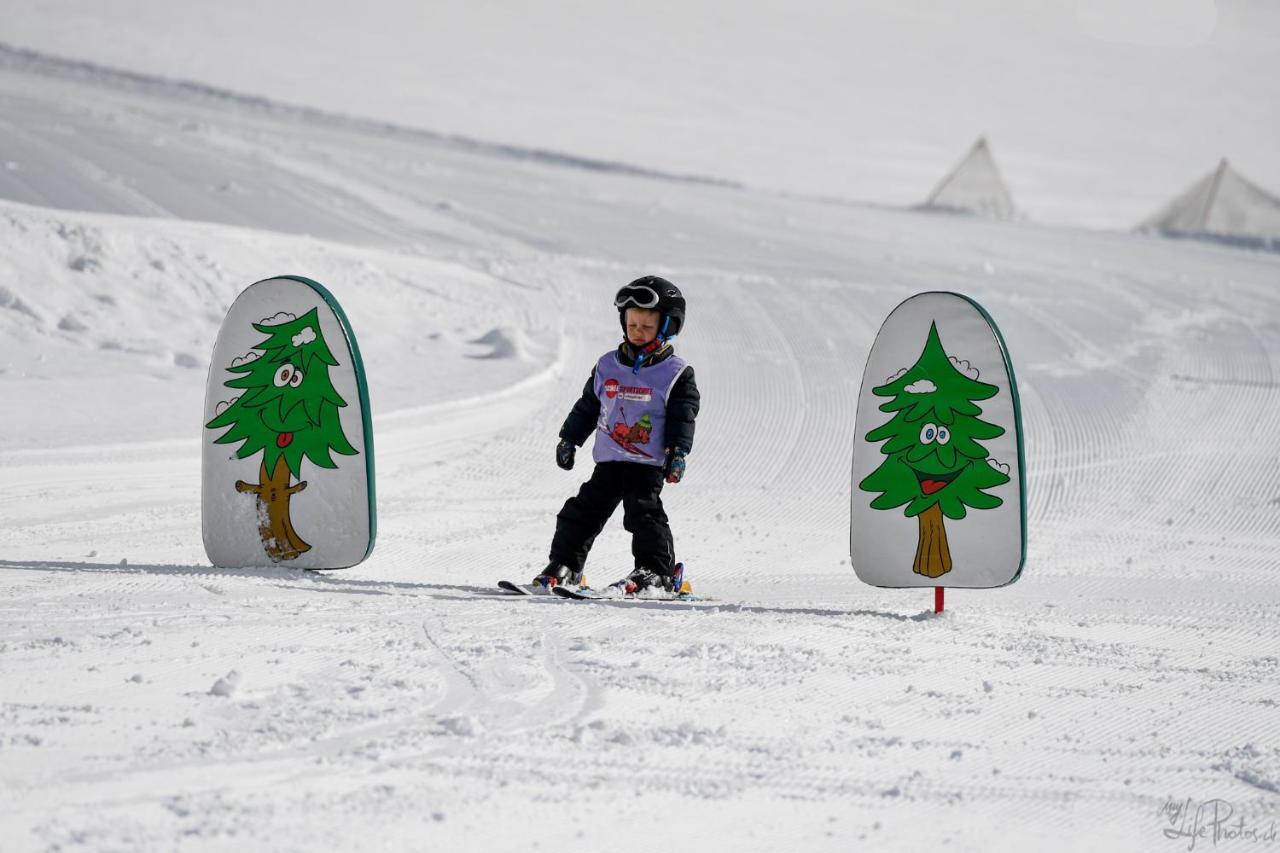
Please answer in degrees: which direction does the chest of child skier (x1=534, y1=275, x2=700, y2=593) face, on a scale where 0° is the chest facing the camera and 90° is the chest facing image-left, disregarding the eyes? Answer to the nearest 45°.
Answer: approximately 45°

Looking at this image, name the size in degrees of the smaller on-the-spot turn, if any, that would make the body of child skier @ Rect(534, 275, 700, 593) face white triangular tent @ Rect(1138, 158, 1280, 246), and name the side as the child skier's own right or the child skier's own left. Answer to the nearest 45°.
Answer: approximately 180°

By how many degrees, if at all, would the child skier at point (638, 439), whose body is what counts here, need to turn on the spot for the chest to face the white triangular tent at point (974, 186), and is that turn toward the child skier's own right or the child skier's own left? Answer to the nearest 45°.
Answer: approximately 135° to the child skier's own right
